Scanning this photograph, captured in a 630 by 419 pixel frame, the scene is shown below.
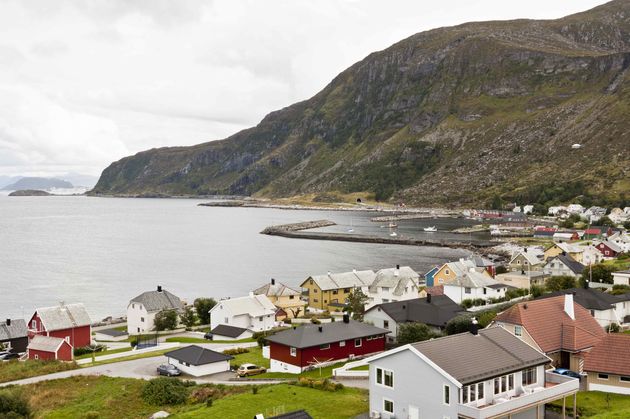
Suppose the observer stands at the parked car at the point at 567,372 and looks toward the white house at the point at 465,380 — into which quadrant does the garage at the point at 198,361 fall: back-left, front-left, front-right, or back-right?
front-right

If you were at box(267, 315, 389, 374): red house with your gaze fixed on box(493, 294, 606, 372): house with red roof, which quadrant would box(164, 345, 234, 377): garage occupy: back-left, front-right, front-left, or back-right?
back-right

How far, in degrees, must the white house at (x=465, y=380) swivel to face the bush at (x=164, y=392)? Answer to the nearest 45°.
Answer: approximately 135° to its right

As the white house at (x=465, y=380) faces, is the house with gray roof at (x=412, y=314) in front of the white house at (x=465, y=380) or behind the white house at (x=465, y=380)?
behind

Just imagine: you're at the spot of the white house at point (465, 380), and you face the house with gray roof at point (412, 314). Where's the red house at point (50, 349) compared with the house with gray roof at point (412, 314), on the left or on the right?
left

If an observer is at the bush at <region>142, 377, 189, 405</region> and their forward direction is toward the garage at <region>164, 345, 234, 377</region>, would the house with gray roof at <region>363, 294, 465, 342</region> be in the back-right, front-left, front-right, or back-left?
front-right

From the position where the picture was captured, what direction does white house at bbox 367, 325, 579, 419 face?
facing the viewer and to the right of the viewer

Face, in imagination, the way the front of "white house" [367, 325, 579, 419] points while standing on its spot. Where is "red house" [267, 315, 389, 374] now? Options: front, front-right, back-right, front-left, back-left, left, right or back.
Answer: back

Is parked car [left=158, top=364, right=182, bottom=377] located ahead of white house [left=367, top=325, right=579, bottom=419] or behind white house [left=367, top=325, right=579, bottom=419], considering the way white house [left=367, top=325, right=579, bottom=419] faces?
behind

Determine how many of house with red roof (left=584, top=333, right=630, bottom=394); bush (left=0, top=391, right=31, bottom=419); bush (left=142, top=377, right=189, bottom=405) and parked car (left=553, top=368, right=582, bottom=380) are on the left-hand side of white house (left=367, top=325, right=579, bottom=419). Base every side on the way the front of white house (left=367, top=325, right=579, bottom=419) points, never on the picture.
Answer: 2

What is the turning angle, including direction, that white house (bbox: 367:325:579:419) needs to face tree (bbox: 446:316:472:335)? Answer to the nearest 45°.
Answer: approximately 135° to its left

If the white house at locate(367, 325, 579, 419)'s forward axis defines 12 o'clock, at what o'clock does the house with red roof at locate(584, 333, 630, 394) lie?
The house with red roof is roughly at 9 o'clock from the white house.
